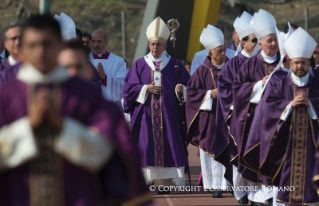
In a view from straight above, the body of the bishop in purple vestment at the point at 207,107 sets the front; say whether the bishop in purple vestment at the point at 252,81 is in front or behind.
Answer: in front

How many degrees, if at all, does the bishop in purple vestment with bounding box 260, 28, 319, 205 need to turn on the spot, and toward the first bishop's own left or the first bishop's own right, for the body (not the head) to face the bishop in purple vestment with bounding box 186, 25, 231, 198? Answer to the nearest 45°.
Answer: approximately 135° to the first bishop's own right

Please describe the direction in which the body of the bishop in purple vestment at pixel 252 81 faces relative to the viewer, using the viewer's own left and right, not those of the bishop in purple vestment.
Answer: facing the viewer and to the right of the viewer

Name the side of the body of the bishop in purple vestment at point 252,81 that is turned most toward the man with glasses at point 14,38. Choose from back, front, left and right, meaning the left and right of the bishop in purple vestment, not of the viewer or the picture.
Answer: right
